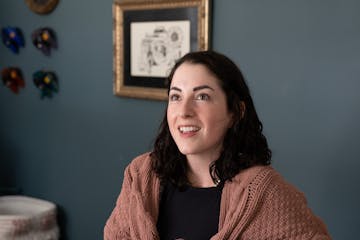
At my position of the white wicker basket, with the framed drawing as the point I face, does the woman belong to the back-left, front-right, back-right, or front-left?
front-right

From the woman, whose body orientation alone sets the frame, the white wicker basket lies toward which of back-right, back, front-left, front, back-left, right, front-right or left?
right

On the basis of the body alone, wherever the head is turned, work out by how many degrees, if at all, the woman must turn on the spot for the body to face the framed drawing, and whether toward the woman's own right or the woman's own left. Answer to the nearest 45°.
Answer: approximately 135° to the woman's own right

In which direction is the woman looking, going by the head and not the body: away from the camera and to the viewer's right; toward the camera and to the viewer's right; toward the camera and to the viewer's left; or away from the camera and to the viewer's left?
toward the camera and to the viewer's left

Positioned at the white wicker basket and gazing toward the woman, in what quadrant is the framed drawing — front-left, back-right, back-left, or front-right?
front-left

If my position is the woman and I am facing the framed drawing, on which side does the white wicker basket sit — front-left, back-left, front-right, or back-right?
front-left

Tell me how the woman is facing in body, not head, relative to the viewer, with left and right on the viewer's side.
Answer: facing the viewer and to the left of the viewer
